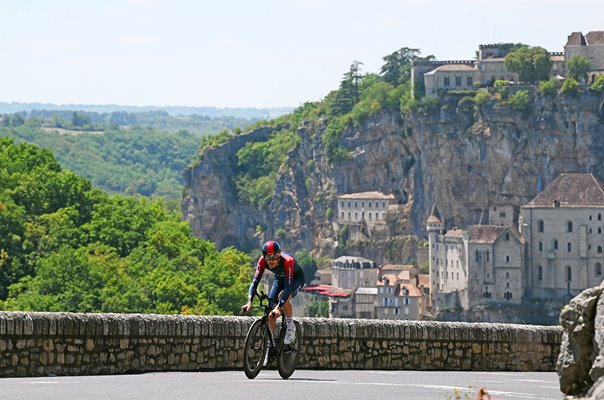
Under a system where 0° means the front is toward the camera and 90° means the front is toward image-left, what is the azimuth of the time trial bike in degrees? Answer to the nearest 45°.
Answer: approximately 45°

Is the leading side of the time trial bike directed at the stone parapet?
no

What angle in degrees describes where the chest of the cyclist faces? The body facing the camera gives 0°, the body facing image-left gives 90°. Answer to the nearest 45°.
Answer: approximately 45°
